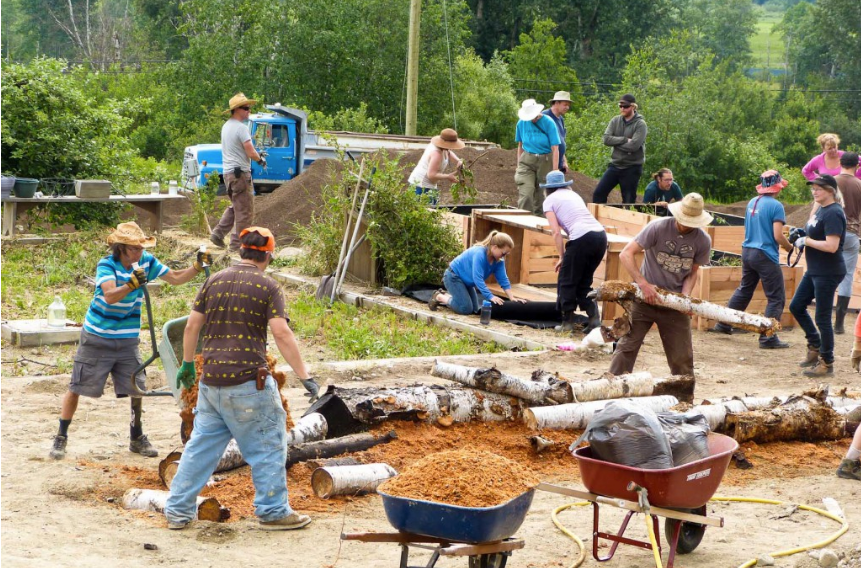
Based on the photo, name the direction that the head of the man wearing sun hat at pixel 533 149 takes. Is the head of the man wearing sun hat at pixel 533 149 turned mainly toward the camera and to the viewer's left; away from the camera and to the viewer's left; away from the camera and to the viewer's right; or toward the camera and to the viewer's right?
toward the camera and to the viewer's left

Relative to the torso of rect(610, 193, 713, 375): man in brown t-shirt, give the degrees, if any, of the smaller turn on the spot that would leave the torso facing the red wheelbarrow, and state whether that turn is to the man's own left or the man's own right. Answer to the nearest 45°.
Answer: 0° — they already face it

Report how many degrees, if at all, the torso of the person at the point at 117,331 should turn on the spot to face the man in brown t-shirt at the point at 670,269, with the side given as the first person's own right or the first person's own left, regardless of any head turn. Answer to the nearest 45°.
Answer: approximately 45° to the first person's own left

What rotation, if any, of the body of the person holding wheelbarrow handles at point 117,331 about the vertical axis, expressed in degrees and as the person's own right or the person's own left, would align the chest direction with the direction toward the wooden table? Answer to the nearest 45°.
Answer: approximately 135° to the person's own left

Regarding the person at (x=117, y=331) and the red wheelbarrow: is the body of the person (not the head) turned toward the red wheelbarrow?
yes

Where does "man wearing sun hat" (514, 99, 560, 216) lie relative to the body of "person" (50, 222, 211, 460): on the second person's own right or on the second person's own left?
on the second person's own left

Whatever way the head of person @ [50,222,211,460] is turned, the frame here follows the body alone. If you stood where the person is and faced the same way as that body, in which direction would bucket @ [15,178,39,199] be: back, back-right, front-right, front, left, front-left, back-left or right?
back-left

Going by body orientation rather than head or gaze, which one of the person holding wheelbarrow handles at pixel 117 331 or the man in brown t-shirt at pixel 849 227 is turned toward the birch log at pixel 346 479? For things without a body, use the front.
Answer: the person holding wheelbarrow handles

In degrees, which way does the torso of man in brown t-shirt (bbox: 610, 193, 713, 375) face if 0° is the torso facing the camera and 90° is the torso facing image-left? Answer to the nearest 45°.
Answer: approximately 0°
